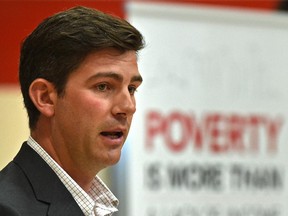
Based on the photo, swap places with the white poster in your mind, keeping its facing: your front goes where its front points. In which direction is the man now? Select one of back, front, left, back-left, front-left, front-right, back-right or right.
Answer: front

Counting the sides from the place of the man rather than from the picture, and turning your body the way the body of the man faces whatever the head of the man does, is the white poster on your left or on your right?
on your left

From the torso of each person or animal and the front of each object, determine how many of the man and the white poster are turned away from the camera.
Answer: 0

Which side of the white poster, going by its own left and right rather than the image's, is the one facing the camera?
front

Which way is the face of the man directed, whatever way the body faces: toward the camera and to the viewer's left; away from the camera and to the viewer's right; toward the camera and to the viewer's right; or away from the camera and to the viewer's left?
toward the camera and to the viewer's right

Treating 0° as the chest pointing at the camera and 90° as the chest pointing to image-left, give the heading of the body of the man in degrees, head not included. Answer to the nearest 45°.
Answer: approximately 315°
